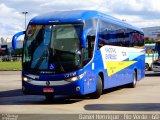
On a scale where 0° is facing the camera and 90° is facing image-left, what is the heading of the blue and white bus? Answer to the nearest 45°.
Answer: approximately 45°
